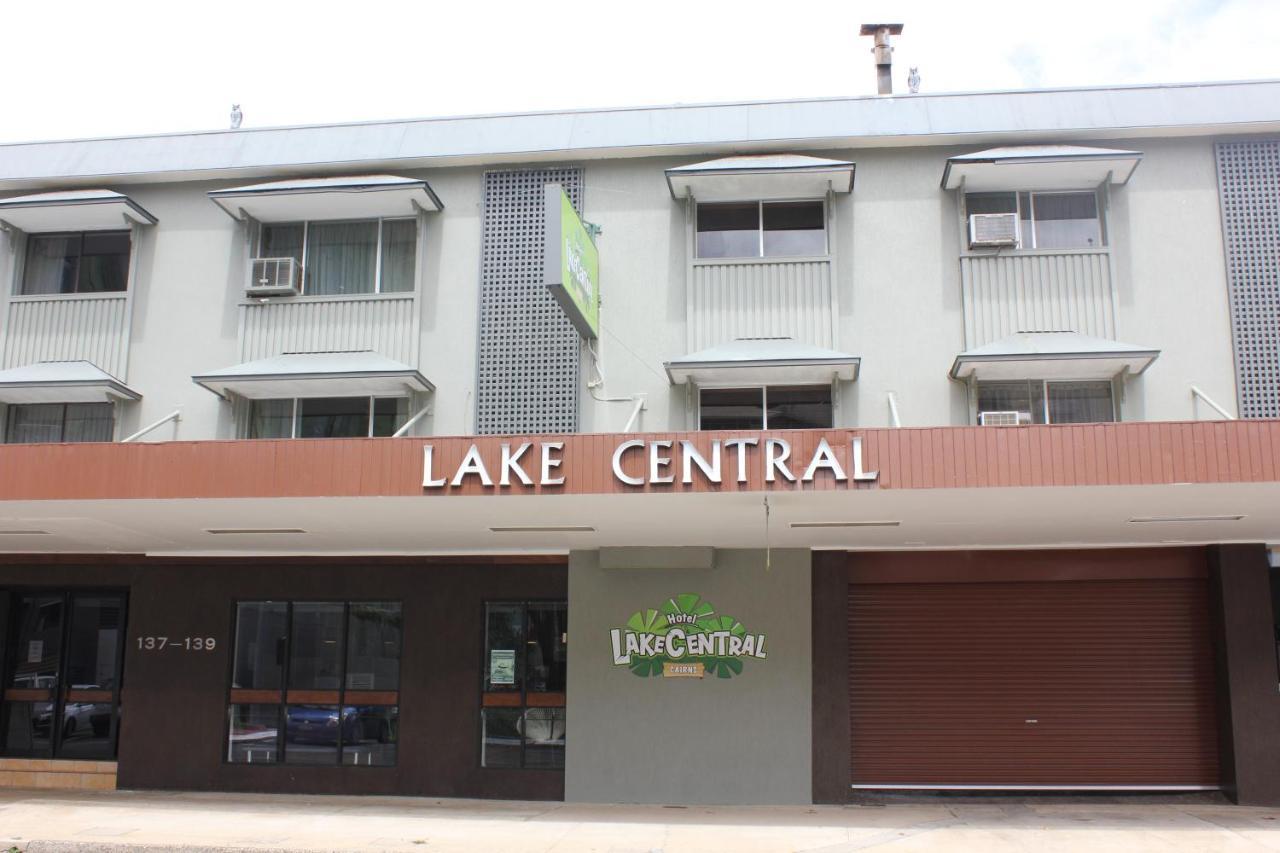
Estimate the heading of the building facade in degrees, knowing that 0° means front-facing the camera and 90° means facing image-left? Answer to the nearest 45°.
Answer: approximately 0°
